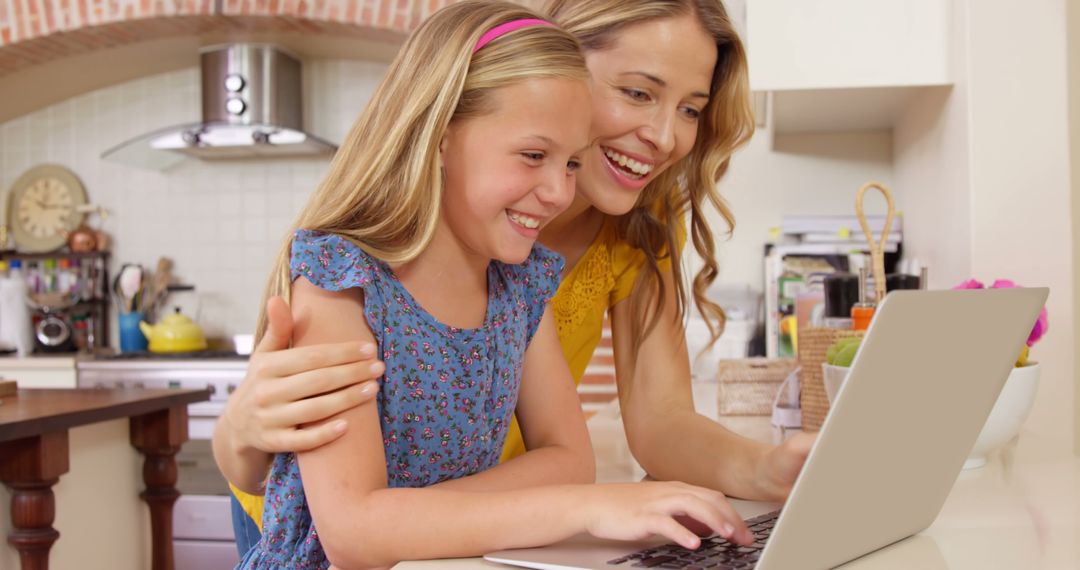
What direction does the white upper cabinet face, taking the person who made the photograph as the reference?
facing the viewer

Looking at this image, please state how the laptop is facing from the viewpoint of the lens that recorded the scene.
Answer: facing away from the viewer and to the left of the viewer

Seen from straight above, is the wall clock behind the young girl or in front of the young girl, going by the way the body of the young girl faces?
behind

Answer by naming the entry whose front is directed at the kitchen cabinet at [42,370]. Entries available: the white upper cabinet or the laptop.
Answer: the laptop

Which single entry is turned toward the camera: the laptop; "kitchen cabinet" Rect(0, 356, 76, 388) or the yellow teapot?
the kitchen cabinet

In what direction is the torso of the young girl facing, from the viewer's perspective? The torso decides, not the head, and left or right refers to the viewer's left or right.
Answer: facing the viewer and to the right of the viewer

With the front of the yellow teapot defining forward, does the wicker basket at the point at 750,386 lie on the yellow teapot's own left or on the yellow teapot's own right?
on the yellow teapot's own left

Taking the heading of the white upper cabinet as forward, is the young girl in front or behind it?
in front

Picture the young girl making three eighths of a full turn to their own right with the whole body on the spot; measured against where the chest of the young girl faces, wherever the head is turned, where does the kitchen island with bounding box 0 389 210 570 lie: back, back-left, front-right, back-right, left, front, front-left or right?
front-right

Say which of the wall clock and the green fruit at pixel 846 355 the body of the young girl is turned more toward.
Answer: the green fruit

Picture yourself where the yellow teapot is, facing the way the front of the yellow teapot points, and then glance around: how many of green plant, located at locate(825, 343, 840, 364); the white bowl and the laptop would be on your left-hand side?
3

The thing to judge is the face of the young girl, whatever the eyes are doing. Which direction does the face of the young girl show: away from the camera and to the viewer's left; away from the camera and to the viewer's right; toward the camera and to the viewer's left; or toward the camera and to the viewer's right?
toward the camera and to the viewer's right

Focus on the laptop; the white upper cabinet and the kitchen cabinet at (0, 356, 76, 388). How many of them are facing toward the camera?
2
